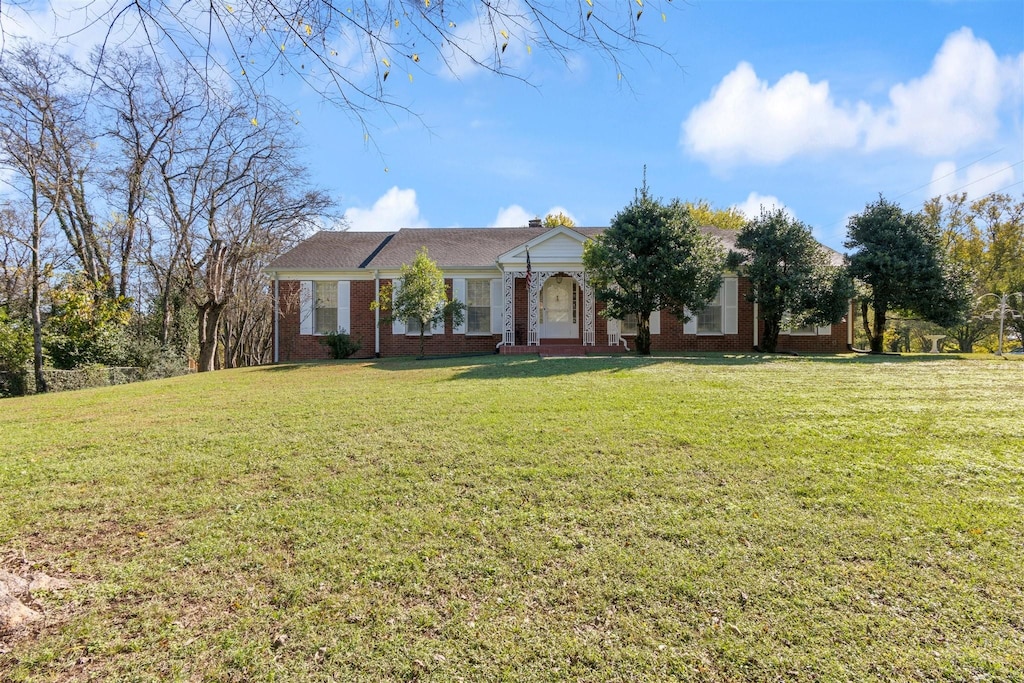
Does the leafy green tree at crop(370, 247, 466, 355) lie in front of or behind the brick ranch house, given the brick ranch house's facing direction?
in front

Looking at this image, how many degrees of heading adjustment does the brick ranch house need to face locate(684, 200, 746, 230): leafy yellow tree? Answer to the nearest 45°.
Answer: approximately 135° to its left

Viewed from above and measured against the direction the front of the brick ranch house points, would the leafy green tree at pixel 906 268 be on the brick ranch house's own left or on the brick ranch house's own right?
on the brick ranch house's own left

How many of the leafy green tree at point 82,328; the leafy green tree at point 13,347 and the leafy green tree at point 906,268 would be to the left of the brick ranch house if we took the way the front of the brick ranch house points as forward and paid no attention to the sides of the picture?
1

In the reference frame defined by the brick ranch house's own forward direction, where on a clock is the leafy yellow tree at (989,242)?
The leafy yellow tree is roughly at 8 o'clock from the brick ranch house.

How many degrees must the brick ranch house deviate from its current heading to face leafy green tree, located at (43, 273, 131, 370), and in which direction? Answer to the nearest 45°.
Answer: approximately 45° to its right

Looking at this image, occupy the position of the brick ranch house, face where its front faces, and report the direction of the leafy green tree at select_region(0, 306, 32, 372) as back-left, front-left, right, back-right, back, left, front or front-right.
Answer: front-right

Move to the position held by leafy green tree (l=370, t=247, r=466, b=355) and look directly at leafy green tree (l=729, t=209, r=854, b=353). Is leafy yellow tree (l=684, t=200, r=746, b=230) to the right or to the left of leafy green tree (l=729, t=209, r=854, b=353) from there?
left

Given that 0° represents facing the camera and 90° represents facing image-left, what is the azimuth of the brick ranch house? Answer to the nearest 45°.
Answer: approximately 0°

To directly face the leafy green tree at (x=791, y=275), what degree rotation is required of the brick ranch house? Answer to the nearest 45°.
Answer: approximately 90° to its left
